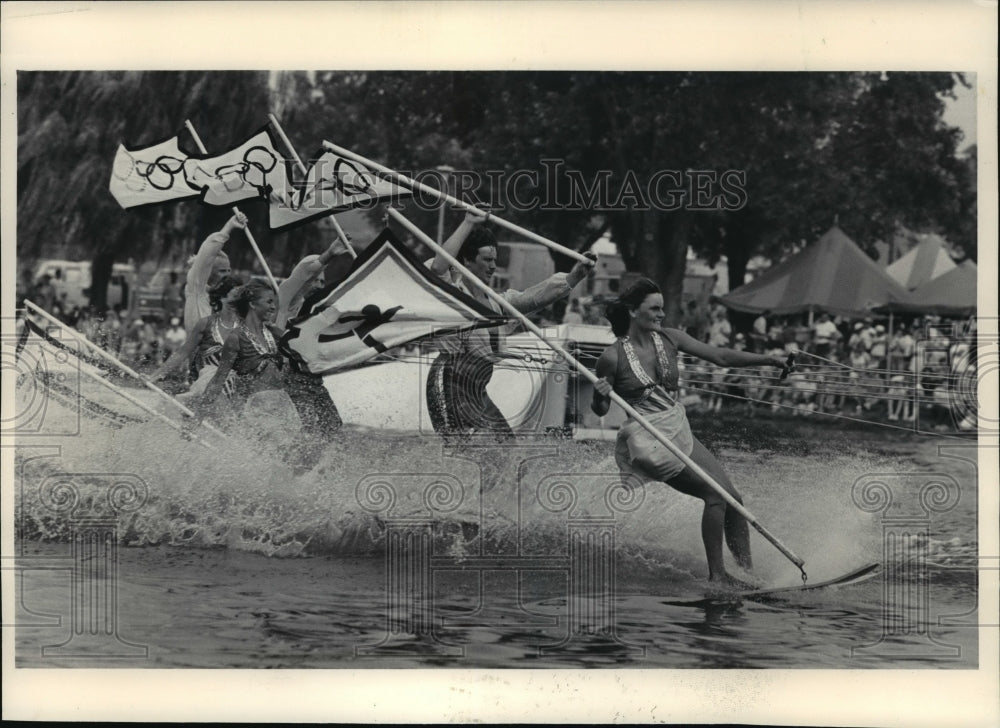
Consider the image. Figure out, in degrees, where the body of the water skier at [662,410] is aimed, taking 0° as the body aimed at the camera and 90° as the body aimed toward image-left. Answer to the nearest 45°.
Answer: approximately 315°

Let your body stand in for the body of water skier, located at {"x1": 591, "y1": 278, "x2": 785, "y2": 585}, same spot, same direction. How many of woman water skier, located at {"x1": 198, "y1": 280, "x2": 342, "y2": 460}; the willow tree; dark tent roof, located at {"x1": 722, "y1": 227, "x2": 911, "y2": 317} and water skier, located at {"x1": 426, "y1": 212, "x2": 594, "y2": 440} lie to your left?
1

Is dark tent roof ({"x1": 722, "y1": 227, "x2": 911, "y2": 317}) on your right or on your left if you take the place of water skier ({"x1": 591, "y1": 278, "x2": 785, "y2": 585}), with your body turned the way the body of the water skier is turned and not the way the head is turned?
on your left

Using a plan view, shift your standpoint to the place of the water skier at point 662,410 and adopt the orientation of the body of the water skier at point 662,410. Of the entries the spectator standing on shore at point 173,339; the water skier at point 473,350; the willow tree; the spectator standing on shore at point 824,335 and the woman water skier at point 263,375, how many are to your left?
1

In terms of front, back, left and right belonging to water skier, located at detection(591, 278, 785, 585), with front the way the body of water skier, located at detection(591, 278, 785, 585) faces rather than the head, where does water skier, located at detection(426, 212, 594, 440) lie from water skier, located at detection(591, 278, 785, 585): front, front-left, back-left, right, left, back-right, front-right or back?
back-right

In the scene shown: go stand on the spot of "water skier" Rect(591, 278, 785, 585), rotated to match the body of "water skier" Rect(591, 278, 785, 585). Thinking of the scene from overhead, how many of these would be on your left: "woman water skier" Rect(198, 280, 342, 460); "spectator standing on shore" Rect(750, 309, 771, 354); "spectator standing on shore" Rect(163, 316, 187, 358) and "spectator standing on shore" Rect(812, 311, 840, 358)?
2

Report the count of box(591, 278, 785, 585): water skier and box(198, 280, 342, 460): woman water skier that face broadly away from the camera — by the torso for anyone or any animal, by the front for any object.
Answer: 0

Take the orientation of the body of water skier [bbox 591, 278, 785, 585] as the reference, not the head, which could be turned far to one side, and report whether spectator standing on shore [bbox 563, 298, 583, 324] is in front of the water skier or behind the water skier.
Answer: behind

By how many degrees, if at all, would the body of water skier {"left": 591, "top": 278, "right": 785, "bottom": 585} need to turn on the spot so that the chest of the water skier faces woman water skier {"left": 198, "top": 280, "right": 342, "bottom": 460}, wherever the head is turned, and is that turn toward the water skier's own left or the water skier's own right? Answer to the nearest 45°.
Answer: approximately 135° to the water skier's own right

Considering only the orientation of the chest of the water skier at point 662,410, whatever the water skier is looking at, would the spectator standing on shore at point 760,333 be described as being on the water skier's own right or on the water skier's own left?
on the water skier's own left

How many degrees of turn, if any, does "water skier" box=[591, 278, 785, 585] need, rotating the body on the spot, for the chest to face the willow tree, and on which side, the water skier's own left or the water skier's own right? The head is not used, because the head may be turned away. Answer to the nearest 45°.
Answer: approximately 135° to the water skier's own right

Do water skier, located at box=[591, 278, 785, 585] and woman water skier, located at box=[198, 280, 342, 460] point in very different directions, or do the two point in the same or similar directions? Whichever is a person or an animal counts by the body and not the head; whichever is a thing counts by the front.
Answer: same or similar directions

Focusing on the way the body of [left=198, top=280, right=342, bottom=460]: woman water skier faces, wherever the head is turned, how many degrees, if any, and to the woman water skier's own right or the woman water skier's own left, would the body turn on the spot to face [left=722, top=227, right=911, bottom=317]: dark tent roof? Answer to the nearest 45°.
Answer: approximately 135° to the woman water skier's own left

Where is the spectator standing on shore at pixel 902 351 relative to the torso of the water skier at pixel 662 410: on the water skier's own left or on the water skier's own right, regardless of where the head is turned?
on the water skier's own left

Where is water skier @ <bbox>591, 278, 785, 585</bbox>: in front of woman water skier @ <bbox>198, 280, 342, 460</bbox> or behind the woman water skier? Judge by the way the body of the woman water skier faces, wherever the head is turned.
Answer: in front

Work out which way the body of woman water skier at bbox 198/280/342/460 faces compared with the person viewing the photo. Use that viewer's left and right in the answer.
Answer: facing the viewer and to the right of the viewer
